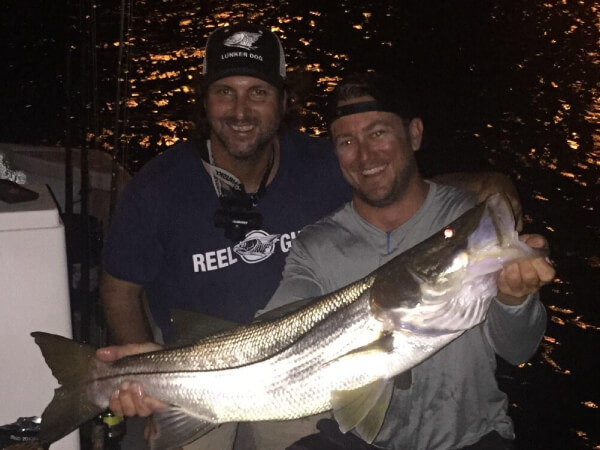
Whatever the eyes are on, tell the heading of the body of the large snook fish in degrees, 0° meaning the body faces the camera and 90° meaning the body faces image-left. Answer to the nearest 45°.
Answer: approximately 270°

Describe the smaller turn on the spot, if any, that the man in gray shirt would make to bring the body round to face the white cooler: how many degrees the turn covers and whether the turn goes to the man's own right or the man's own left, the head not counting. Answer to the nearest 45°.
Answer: approximately 90° to the man's own right

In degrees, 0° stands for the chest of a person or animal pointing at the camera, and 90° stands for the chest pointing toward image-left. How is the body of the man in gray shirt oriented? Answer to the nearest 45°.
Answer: approximately 0°

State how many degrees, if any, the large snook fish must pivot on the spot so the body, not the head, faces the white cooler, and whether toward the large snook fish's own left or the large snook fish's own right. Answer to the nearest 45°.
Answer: approximately 180°
